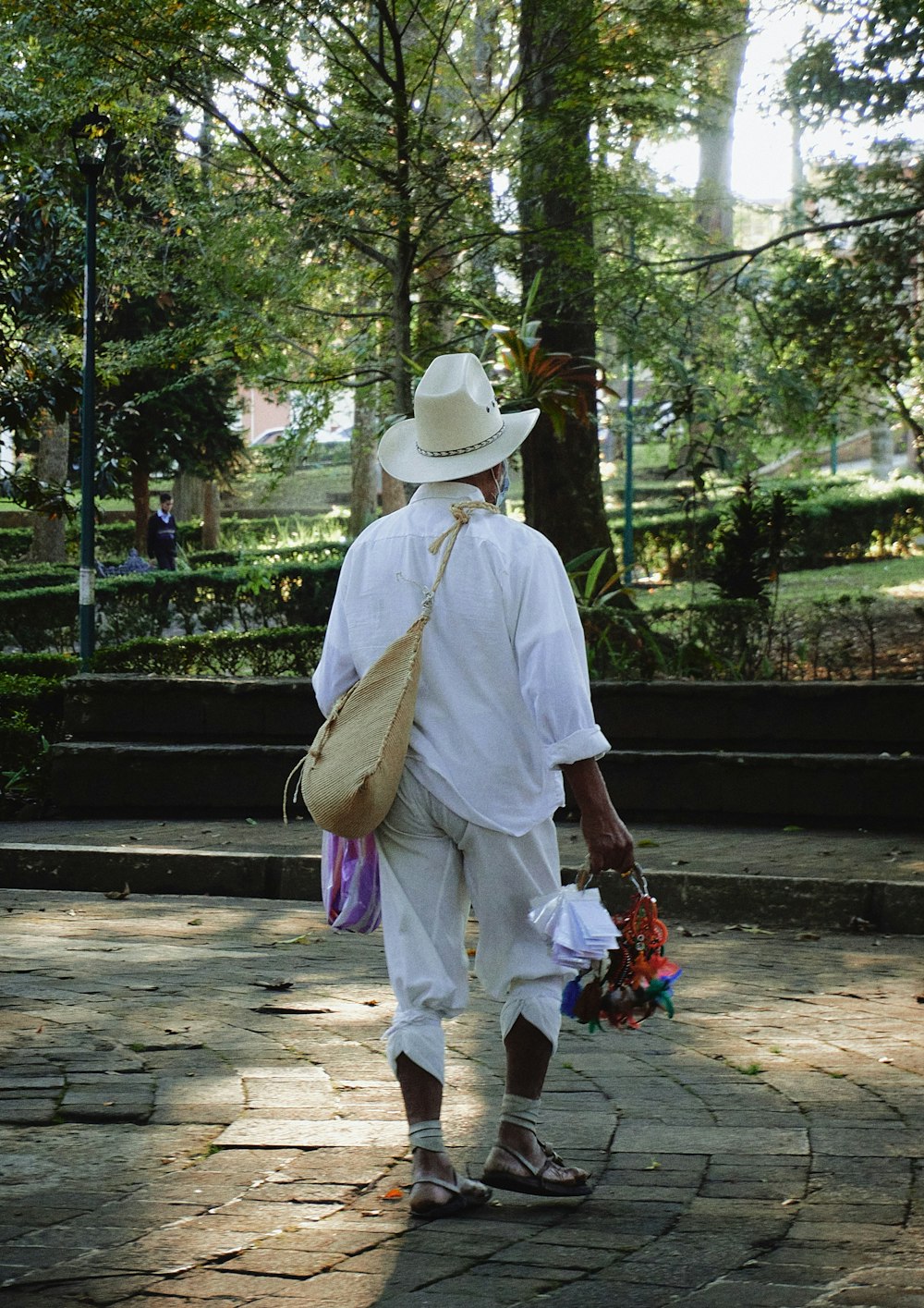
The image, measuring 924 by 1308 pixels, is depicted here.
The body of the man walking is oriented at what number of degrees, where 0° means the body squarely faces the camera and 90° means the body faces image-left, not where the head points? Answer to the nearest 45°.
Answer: approximately 225°

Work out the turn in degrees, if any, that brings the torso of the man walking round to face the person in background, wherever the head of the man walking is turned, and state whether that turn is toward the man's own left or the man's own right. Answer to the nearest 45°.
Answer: approximately 45° to the man's own left

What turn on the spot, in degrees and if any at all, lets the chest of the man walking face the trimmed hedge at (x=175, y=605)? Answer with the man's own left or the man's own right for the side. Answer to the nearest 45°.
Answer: approximately 45° to the man's own left

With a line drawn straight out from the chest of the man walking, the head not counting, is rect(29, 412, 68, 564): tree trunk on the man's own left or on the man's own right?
on the man's own left

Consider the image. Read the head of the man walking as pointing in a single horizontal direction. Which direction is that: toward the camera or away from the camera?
away from the camera

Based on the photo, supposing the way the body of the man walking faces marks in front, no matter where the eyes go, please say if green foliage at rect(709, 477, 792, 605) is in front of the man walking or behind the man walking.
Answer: in front

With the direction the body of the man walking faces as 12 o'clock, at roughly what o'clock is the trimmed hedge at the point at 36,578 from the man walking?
The trimmed hedge is roughly at 10 o'clock from the man walking.

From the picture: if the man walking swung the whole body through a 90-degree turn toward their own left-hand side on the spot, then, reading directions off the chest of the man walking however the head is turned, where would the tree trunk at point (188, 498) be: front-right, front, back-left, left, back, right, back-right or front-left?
front-right
